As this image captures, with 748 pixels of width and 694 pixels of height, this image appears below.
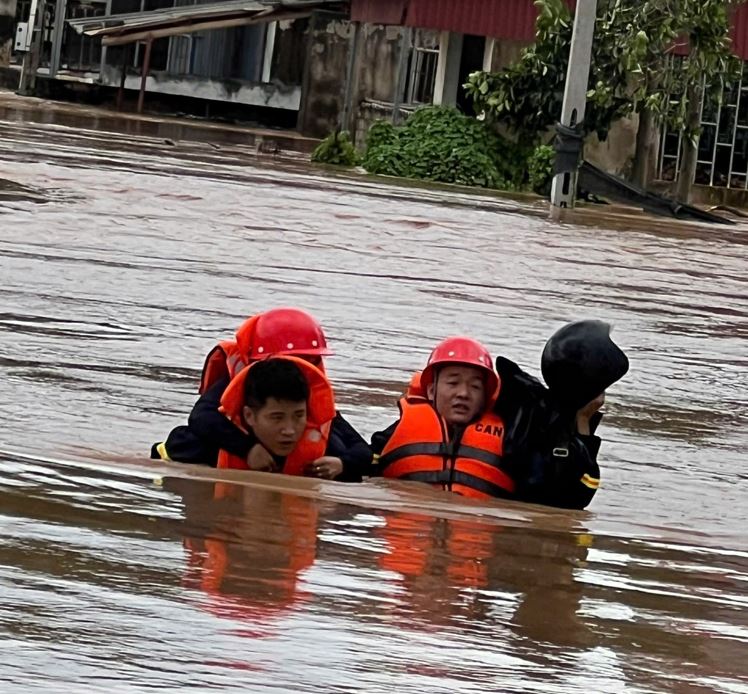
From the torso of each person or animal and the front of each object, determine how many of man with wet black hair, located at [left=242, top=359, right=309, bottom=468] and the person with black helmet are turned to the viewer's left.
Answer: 0

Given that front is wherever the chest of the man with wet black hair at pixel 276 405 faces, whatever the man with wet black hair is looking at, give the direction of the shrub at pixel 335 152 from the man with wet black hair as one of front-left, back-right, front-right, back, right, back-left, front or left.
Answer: back-left

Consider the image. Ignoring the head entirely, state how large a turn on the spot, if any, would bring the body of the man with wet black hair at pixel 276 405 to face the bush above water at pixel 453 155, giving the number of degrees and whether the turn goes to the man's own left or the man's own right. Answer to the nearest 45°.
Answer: approximately 135° to the man's own left

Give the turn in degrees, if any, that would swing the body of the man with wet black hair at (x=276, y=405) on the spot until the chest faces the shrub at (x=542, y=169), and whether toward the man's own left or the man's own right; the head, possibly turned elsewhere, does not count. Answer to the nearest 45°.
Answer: approximately 135° to the man's own left

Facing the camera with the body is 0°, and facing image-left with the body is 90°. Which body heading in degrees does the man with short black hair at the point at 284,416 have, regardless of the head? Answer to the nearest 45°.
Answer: approximately 315°

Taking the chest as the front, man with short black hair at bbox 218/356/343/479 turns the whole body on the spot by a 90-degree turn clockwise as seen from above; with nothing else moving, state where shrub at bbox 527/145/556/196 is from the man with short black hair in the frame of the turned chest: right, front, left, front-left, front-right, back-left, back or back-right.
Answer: back-right

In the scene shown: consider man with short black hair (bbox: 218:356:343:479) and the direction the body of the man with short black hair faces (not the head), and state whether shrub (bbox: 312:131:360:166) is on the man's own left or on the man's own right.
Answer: on the man's own left
